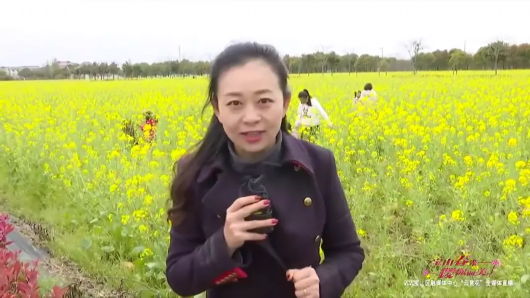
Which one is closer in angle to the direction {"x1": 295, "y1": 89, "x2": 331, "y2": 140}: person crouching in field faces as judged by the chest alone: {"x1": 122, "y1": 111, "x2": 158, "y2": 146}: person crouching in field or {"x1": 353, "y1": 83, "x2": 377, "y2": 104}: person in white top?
the person crouching in field

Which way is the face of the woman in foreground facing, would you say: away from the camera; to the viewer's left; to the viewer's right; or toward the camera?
toward the camera

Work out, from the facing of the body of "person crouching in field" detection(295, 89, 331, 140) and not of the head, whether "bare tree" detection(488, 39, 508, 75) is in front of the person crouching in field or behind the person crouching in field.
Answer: behind

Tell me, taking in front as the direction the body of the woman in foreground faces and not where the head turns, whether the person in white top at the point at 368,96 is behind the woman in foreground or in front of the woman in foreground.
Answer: behind

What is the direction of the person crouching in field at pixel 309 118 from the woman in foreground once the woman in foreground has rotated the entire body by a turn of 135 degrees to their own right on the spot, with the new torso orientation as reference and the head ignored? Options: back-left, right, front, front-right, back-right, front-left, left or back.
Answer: front-right

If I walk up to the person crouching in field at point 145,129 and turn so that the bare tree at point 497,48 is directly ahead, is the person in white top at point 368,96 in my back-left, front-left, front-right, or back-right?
front-right

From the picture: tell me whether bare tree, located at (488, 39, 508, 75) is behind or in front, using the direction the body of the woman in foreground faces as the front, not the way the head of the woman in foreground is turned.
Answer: behind

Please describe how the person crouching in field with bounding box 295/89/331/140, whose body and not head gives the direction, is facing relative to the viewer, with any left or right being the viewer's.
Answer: facing the viewer and to the left of the viewer

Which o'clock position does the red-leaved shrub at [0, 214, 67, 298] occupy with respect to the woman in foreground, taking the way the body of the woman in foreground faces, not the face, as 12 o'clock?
The red-leaved shrub is roughly at 4 o'clock from the woman in foreground.

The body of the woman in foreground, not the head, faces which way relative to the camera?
toward the camera
